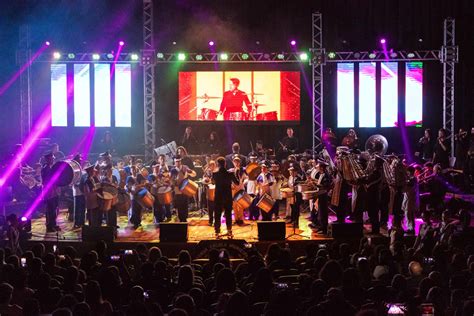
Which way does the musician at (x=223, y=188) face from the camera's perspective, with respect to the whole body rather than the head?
away from the camera

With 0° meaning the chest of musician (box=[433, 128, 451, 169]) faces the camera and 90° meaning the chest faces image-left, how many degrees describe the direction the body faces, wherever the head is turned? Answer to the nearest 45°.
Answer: approximately 45°

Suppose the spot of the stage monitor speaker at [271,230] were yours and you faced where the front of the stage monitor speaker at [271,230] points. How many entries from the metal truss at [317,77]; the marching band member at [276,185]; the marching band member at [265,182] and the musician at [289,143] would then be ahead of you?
4

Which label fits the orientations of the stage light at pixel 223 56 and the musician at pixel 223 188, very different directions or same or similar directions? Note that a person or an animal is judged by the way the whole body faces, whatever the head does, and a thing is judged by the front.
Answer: very different directions

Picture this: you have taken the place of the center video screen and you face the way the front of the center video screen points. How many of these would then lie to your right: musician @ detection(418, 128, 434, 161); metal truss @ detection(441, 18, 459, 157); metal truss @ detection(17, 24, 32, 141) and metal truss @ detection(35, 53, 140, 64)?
2

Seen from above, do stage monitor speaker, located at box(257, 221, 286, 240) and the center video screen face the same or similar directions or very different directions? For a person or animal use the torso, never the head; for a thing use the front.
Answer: very different directions

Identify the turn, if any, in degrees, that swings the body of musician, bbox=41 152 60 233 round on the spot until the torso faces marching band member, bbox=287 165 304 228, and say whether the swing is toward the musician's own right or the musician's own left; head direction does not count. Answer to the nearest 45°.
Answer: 0° — they already face them

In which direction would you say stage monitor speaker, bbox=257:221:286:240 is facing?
away from the camera

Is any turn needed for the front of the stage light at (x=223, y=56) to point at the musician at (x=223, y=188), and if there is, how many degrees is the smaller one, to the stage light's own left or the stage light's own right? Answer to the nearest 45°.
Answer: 0° — it already faces them

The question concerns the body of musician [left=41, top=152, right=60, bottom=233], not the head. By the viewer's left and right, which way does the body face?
facing to the right of the viewer

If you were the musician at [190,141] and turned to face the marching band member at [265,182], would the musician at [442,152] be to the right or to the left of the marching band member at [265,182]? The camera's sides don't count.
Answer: left
